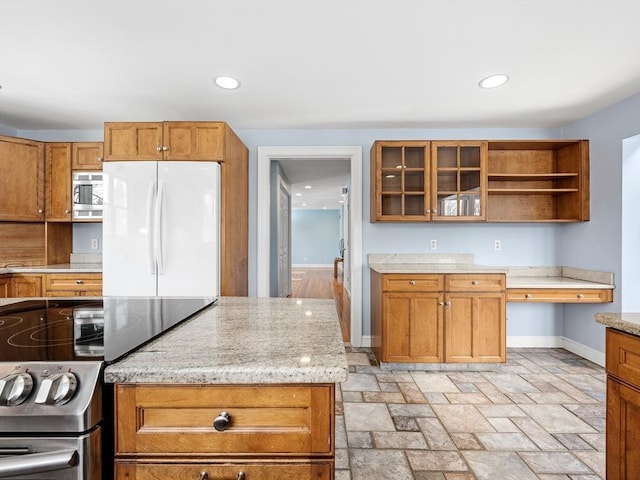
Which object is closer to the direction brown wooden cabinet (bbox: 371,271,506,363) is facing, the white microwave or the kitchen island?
the kitchen island

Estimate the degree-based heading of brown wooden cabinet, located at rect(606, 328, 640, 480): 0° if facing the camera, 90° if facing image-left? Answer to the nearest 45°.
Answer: approximately 45°

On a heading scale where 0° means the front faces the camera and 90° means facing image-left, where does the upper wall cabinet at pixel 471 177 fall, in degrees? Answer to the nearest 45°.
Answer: approximately 0°

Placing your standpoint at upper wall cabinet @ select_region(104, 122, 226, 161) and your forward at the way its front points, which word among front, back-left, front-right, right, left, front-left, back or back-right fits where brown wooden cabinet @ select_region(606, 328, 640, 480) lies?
front-left

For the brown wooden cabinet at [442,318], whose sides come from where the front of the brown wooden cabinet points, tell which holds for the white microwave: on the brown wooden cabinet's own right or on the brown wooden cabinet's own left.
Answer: on the brown wooden cabinet's own right

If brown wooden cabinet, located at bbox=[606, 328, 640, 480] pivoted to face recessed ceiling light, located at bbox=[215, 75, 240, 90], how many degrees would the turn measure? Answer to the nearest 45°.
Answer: approximately 45° to its right
